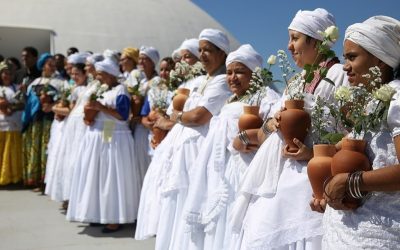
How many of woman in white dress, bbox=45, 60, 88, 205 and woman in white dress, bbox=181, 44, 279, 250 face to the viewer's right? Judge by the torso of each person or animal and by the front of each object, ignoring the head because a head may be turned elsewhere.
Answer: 0

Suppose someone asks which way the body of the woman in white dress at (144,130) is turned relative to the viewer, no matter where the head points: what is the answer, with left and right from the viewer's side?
facing the viewer and to the left of the viewer

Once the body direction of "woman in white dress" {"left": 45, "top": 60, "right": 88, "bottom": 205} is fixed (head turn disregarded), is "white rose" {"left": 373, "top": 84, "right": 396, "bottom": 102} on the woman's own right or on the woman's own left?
on the woman's own left

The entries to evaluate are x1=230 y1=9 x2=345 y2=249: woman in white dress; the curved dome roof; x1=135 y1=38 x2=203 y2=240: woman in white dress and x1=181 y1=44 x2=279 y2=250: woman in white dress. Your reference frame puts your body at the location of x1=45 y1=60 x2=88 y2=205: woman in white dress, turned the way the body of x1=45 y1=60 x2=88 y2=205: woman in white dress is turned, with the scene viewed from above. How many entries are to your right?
1

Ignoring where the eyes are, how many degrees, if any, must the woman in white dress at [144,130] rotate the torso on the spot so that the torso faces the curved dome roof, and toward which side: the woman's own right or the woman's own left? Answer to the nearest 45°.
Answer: approximately 135° to the woman's own right

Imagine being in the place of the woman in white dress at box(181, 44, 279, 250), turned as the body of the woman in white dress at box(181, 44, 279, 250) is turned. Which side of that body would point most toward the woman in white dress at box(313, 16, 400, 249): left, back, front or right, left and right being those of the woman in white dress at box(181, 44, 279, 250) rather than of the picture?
left

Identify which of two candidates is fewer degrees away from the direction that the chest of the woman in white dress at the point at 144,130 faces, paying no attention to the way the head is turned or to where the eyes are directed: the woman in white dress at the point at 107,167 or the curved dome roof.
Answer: the woman in white dress

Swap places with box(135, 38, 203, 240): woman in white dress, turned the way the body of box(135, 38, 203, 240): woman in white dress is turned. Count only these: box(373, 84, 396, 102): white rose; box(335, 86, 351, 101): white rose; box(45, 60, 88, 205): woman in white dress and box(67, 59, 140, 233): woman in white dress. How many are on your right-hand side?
2

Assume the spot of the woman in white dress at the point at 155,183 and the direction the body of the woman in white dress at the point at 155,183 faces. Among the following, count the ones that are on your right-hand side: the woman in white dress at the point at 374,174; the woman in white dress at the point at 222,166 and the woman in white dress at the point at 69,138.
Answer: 1

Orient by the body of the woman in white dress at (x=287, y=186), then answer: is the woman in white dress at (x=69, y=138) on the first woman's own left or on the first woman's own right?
on the first woman's own right

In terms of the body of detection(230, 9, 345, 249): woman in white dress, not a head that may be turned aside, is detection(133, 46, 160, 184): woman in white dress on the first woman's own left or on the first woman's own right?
on the first woman's own right

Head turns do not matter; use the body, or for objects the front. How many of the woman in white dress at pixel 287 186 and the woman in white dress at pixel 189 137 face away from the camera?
0
